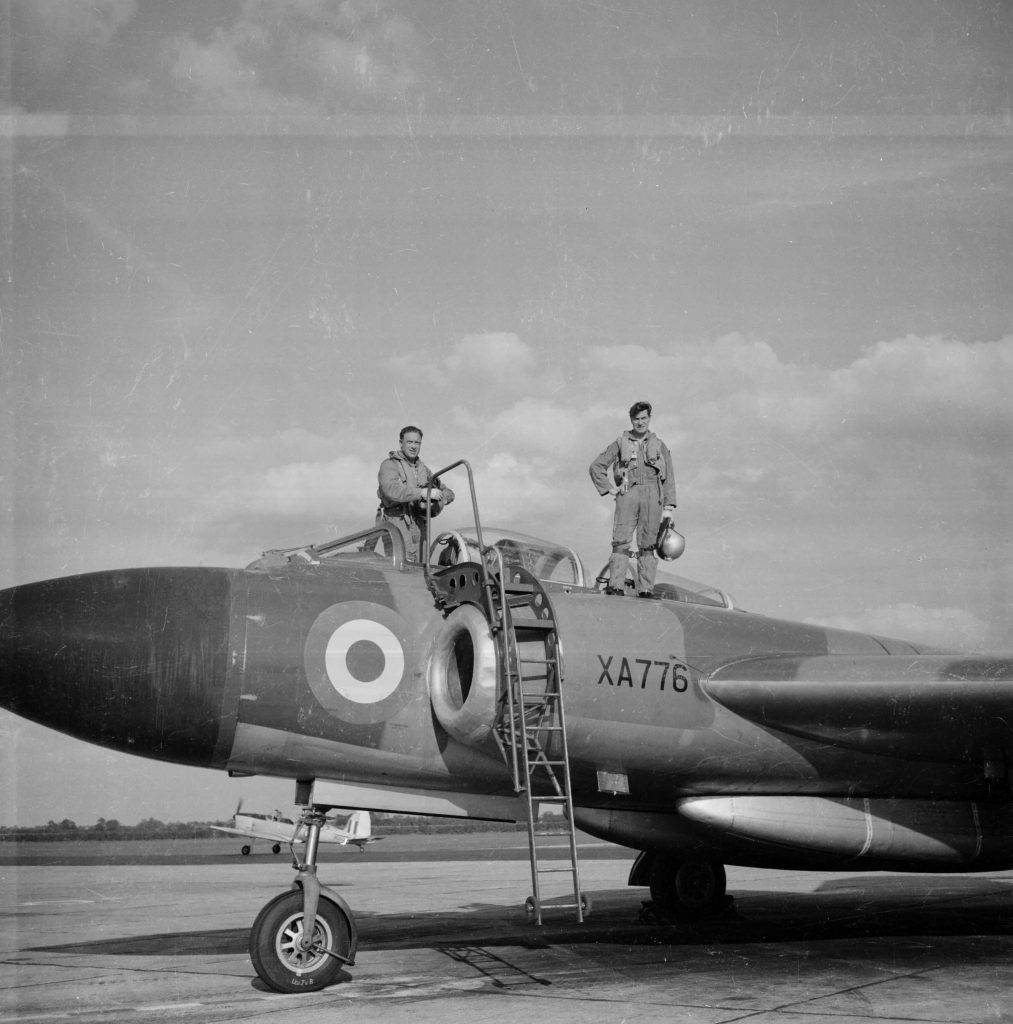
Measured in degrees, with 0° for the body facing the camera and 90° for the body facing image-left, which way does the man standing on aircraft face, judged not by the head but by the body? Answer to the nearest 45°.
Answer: approximately 0°

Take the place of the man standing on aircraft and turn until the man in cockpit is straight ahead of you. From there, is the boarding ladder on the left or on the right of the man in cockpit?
left

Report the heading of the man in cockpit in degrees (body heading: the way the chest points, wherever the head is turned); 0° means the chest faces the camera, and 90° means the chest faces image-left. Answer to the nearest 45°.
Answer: approximately 315°

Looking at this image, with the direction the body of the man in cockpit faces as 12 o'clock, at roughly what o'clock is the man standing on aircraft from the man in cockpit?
The man standing on aircraft is roughly at 10 o'clock from the man in cockpit.

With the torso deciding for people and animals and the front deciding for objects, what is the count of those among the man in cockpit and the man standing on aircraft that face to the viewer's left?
0
